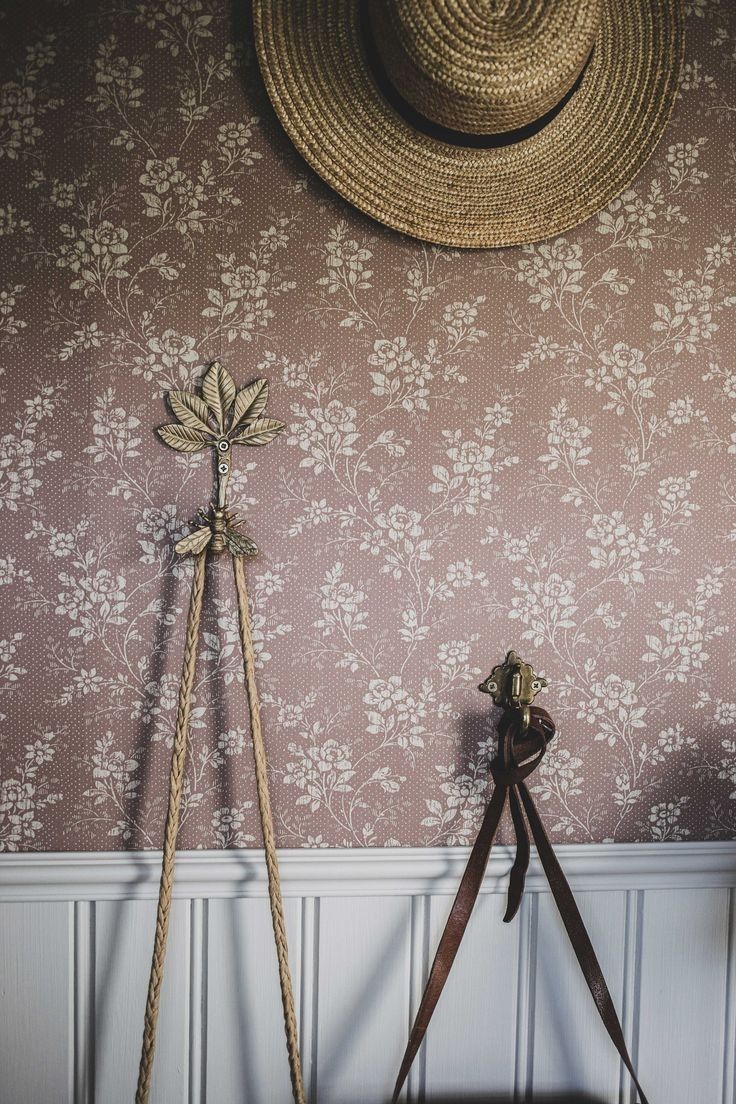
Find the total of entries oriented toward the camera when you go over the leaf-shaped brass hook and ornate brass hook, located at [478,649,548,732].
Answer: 2

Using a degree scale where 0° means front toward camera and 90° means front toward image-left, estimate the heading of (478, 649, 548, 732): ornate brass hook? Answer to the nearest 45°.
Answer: approximately 0°
